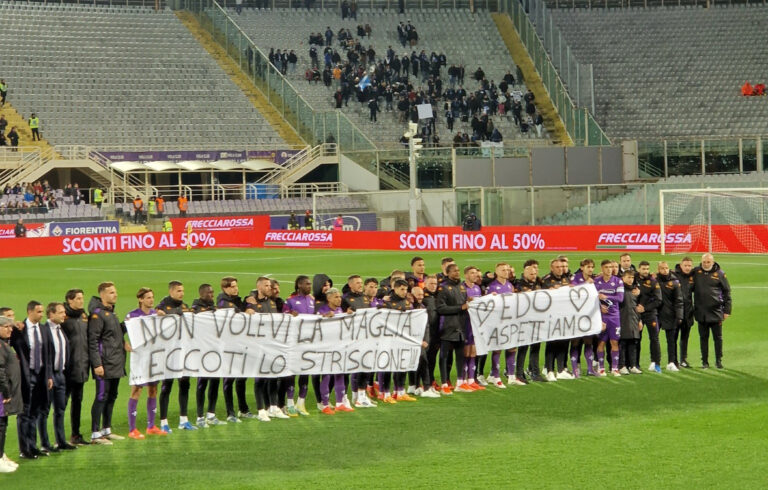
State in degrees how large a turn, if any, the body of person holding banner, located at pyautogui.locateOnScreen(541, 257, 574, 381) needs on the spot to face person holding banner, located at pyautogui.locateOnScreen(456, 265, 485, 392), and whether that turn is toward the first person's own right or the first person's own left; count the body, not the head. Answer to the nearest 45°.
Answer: approximately 45° to the first person's own right

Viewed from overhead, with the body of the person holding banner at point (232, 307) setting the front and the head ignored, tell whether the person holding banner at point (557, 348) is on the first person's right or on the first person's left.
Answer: on the first person's left

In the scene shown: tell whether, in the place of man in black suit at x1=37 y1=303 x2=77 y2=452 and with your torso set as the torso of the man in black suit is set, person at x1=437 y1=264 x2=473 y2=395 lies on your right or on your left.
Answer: on your left

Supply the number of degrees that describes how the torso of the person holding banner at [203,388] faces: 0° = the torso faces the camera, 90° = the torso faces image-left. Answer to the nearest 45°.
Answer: approximately 315°

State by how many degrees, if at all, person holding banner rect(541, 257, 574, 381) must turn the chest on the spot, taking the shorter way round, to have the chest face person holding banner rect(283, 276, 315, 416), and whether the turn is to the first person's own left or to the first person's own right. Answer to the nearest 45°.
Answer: approximately 45° to the first person's own right

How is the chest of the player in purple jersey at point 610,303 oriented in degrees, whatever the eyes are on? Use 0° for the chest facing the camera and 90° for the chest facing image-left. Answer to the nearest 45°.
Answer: approximately 0°

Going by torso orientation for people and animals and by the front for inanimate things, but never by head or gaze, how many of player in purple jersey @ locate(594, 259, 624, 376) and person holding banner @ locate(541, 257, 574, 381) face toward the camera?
2
